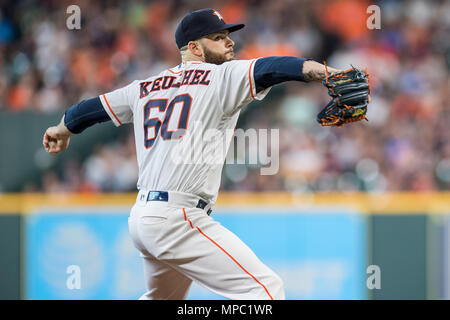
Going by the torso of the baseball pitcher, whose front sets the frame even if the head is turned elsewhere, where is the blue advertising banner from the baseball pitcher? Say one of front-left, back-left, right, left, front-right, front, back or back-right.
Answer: front-left

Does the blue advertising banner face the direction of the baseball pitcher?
yes

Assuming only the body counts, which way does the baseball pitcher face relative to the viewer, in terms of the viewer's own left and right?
facing away from the viewer and to the right of the viewer

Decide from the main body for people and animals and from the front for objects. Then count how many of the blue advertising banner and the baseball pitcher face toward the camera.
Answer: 1

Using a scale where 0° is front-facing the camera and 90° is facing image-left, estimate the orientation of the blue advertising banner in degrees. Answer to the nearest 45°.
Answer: approximately 0°
